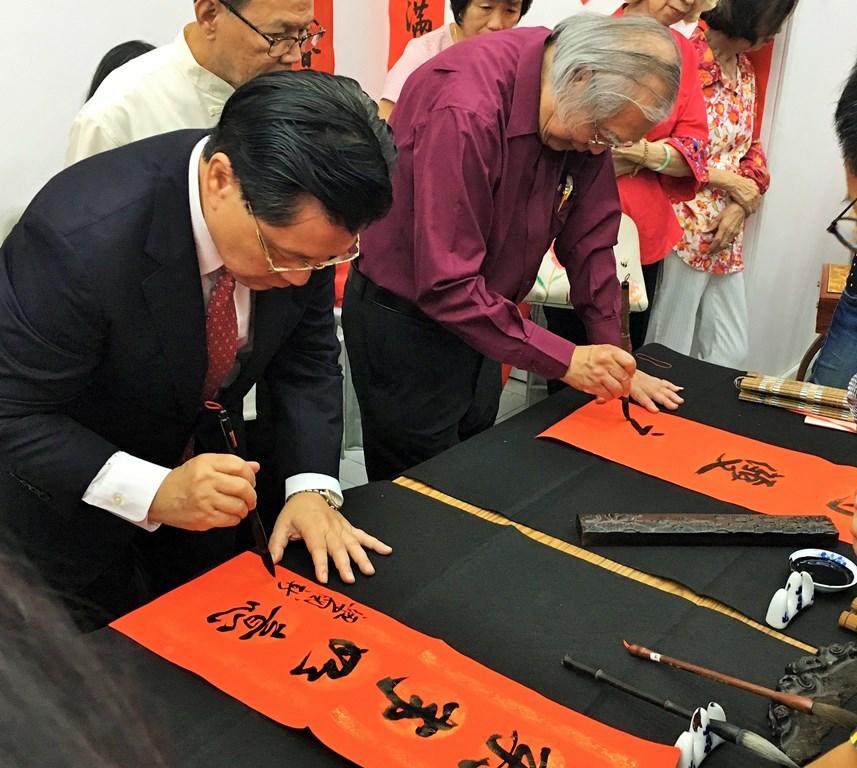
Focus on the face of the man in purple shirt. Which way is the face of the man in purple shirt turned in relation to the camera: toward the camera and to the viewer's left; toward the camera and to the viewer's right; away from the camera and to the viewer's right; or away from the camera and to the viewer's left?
toward the camera and to the viewer's right

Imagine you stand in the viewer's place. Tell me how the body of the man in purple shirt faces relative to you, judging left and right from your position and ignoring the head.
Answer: facing the viewer and to the right of the viewer

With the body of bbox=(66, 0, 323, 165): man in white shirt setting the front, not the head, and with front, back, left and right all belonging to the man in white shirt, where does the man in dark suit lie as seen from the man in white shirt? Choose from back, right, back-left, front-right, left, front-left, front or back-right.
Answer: front-right

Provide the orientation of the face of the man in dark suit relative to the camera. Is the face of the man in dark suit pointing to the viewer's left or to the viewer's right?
to the viewer's right

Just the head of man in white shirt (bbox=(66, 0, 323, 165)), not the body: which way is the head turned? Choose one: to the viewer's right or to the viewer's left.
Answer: to the viewer's right

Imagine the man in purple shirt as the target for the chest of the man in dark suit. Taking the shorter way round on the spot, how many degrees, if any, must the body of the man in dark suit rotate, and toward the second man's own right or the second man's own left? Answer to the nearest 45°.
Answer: approximately 90° to the second man's own left

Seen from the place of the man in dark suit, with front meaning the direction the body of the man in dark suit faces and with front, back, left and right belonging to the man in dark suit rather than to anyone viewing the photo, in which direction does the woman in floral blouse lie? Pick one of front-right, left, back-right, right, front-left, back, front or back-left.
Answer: left

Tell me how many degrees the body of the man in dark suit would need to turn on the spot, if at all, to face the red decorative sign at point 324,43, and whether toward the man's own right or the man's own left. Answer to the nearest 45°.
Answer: approximately 135° to the man's own left

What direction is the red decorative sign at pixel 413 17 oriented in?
toward the camera

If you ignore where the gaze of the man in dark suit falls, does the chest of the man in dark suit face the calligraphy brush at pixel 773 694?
yes

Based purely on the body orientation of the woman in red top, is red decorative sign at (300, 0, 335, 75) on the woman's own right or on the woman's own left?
on the woman's own right

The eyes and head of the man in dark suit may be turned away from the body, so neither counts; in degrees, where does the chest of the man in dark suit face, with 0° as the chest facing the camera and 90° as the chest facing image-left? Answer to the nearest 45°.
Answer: approximately 315°

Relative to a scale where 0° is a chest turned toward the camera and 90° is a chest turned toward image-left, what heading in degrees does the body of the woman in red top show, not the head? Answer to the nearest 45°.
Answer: approximately 45°

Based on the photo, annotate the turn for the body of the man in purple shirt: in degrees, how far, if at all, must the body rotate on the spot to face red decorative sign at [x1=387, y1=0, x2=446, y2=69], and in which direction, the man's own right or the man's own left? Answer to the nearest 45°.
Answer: approximately 135° to the man's own left

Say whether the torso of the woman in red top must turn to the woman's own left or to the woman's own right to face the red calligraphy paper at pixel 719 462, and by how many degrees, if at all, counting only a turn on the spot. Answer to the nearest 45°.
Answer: approximately 45° to the woman's own left
